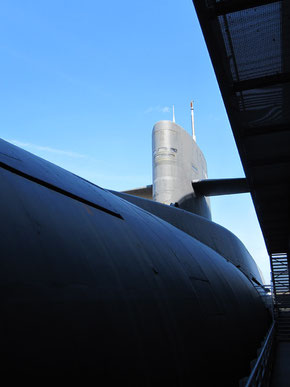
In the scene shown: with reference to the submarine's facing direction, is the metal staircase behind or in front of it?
behind
